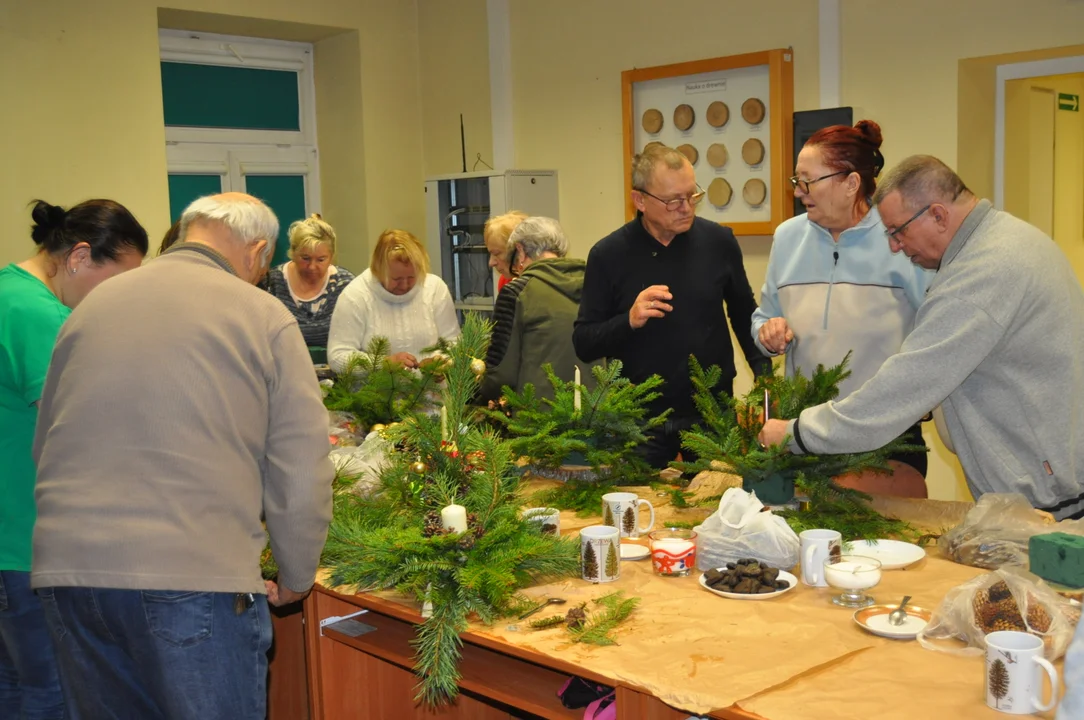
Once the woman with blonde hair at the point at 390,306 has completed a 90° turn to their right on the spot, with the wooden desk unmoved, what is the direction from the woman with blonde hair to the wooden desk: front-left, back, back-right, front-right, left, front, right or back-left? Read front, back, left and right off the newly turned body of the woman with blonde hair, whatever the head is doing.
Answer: left

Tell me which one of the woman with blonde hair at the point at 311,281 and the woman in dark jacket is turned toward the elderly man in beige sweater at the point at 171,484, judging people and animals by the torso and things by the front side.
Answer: the woman with blonde hair

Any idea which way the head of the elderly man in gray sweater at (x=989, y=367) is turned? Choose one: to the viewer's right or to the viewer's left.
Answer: to the viewer's left

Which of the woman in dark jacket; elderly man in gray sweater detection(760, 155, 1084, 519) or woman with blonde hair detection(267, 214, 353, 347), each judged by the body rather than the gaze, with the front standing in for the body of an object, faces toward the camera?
the woman with blonde hair

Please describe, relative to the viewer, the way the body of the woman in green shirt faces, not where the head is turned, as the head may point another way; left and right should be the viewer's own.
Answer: facing to the right of the viewer

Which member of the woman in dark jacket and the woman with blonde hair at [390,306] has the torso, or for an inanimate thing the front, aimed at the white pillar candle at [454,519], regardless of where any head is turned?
the woman with blonde hair

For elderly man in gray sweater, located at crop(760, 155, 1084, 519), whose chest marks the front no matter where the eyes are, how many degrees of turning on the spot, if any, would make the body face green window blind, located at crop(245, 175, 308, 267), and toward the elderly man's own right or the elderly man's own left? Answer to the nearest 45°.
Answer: approximately 45° to the elderly man's own right

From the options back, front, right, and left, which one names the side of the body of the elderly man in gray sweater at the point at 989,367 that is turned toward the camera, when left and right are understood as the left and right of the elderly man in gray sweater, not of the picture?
left

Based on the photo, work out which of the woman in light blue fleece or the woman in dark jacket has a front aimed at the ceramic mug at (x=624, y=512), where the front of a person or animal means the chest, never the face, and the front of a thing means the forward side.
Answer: the woman in light blue fleece

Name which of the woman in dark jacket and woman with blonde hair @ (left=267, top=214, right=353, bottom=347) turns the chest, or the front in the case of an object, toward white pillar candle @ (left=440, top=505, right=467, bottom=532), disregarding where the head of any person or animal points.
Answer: the woman with blonde hair

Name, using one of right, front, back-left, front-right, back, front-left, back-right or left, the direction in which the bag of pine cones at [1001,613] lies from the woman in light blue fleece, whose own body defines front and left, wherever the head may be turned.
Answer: front-left

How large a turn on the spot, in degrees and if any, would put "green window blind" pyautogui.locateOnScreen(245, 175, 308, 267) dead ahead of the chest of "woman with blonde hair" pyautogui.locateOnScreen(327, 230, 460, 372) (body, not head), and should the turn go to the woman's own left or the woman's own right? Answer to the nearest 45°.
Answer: approximately 180°

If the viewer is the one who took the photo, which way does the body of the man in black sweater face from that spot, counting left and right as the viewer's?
facing the viewer

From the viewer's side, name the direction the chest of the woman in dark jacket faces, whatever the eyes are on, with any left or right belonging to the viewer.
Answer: facing away from the viewer and to the left of the viewer

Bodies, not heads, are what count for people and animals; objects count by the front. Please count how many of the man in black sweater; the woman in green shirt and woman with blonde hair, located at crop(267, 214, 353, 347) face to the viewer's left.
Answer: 0

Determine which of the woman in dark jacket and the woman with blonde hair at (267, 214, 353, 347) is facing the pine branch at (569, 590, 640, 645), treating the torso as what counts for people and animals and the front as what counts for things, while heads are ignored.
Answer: the woman with blonde hair
